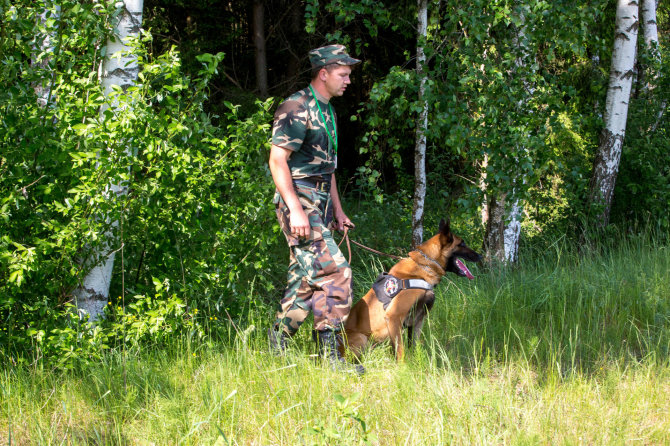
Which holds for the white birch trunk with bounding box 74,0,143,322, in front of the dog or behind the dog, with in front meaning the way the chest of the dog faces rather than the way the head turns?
behind

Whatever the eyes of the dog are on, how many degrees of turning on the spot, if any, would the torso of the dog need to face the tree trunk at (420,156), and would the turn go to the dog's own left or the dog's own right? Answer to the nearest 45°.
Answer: approximately 90° to the dog's own left

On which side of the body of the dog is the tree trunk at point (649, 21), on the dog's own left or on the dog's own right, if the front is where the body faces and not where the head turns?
on the dog's own left

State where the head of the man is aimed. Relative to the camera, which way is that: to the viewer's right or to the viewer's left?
to the viewer's right

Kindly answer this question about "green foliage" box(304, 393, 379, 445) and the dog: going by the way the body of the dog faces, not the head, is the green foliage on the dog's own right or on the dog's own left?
on the dog's own right

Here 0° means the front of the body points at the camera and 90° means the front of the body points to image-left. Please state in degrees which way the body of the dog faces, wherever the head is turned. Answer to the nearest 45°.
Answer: approximately 270°

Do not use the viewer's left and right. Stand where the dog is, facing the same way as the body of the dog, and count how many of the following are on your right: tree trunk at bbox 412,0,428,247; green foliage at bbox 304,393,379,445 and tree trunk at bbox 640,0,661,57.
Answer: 1
